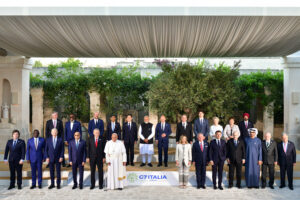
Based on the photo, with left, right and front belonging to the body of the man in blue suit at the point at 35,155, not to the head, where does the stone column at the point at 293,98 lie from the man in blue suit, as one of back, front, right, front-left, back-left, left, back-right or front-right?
left

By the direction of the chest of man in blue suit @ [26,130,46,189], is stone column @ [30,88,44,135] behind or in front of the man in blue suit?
behind

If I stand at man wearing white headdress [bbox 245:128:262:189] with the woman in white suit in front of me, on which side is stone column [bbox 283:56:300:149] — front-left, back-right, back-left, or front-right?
back-right

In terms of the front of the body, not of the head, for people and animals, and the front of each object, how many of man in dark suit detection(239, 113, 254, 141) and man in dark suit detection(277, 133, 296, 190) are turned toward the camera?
2

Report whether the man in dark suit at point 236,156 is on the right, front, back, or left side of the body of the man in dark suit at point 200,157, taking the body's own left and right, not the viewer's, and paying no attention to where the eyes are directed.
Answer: left

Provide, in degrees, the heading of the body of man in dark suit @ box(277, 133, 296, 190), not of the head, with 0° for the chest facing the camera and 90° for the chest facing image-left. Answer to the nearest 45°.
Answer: approximately 0°
